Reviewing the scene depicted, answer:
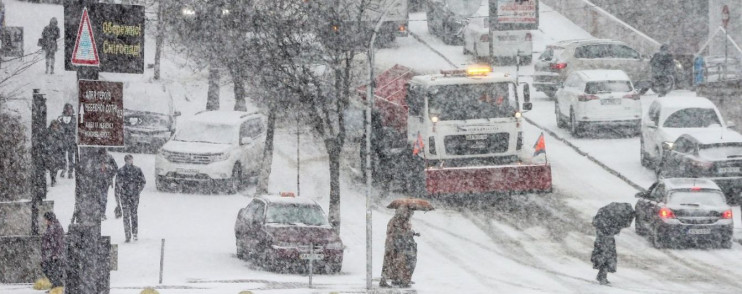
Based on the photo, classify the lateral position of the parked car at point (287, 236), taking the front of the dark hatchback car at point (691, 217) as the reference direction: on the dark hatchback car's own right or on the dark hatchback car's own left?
on the dark hatchback car's own left

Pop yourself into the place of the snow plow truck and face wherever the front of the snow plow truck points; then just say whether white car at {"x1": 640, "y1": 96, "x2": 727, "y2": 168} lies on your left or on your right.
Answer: on your left

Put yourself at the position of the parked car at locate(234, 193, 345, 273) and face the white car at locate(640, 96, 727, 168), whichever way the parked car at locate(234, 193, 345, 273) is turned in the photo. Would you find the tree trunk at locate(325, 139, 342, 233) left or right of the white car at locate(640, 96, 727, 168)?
left

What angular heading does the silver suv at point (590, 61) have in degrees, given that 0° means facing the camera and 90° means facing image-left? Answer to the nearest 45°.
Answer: approximately 225°

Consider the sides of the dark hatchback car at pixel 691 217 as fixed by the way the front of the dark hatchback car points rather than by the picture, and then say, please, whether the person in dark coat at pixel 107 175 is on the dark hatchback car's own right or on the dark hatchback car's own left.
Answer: on the dark hatchback car's own left

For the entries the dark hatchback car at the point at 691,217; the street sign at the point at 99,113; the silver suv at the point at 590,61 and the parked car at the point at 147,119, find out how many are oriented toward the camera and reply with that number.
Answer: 2

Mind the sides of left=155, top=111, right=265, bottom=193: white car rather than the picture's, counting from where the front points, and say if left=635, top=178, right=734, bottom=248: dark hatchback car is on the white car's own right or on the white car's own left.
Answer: on the white car's own left

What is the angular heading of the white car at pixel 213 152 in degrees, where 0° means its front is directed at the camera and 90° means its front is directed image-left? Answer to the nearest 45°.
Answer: approximately 45°

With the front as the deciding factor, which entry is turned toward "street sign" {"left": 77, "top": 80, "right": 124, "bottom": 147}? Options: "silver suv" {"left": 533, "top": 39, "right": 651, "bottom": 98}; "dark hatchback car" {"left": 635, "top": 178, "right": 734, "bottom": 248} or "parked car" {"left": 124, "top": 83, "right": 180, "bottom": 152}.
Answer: the parked car
